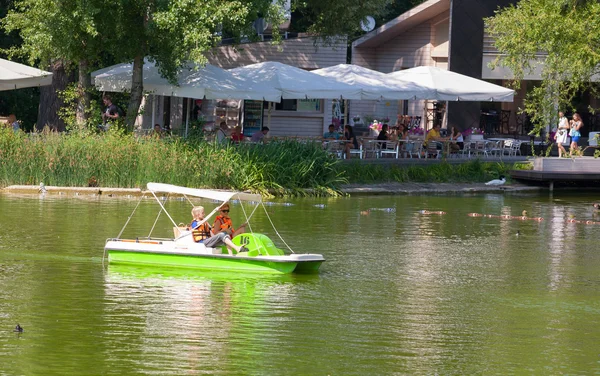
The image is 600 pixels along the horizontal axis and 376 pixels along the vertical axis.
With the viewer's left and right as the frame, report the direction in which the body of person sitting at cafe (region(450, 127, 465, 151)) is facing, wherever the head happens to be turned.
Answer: facing to the left of the viewer

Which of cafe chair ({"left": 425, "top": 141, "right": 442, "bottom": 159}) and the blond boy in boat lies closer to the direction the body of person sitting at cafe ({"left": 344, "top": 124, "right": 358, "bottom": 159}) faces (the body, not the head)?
the blond boy in boat

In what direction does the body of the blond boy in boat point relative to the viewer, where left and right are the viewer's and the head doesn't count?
facing to the right of the viewer
